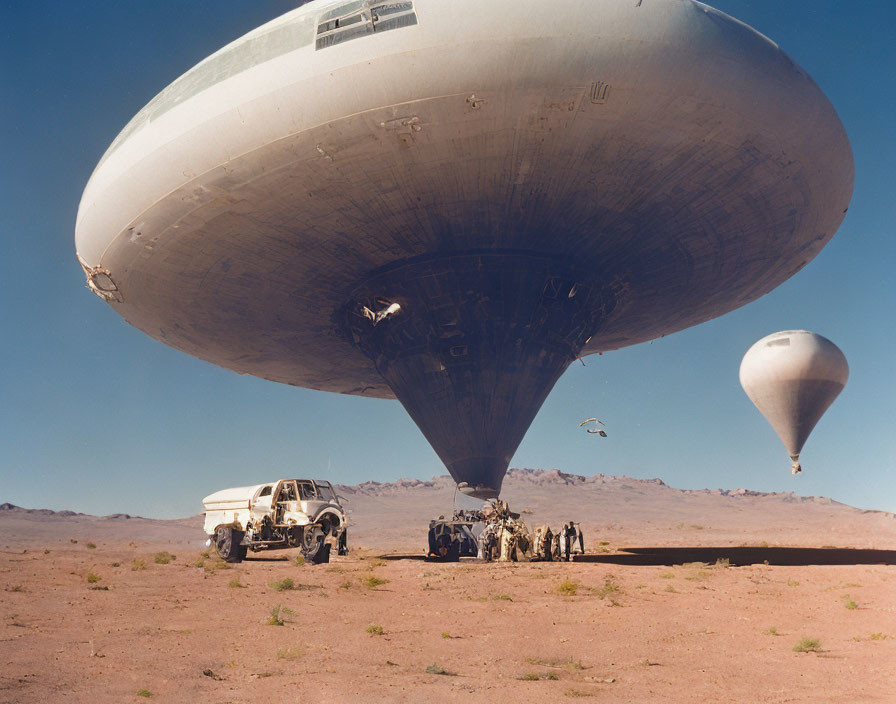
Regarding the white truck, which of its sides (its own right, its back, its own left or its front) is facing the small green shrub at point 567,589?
front

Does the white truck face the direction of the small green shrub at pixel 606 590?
yes

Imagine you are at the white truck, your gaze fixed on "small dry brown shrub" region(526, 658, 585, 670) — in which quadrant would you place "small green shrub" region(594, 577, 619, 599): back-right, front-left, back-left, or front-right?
front-left

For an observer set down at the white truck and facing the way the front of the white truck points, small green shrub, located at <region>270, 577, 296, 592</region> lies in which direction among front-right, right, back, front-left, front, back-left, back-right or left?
front-right

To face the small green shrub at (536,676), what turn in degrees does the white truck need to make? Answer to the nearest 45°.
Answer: approximately 45° to its right

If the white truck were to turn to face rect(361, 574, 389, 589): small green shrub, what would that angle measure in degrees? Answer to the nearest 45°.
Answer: approximately 45° to its right

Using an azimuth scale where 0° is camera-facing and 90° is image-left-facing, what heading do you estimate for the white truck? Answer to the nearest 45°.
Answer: approximately 315°

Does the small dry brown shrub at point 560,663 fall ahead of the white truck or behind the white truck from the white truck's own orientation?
ahead

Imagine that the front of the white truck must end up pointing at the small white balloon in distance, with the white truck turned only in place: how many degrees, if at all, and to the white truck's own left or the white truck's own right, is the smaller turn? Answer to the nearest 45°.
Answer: approximately 90° to the white truck's own left

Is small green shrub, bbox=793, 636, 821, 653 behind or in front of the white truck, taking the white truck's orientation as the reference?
in front

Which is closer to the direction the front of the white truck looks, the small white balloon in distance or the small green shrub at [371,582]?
the small green shrub

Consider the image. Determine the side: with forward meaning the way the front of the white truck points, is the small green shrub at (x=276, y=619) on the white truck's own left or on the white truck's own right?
on the white truck's own right
